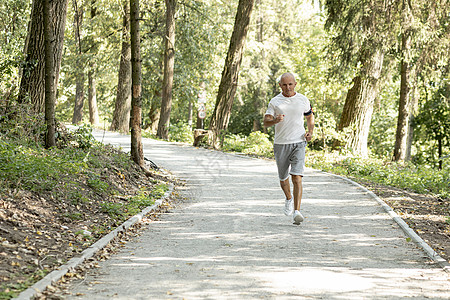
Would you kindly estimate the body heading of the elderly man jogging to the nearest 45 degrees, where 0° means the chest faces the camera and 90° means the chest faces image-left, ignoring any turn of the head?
approximately 0°

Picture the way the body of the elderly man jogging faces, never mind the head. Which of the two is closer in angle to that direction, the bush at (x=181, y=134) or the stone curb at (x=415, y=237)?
the stone curb

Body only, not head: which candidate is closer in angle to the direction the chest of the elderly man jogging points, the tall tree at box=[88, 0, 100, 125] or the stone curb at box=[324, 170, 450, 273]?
the stone curb

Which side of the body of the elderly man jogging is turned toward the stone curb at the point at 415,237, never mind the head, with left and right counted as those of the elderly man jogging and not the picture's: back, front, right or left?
left

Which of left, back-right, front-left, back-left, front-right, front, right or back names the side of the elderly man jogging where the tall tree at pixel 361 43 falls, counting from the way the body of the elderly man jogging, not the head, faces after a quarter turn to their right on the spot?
right

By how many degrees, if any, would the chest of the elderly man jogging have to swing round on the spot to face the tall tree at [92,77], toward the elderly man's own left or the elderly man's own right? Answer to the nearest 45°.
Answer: approximately 135° to the elderly man's own right

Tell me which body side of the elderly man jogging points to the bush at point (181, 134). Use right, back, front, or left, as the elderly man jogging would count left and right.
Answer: back

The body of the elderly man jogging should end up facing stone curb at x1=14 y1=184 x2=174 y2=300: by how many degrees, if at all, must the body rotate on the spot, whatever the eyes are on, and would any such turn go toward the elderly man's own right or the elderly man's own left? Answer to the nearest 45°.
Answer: approximately 45° to the elderly man's own right
